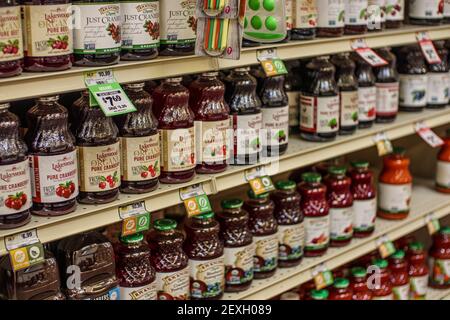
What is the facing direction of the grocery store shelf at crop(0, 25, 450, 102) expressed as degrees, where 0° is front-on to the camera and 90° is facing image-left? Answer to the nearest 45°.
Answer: approximately 315°
